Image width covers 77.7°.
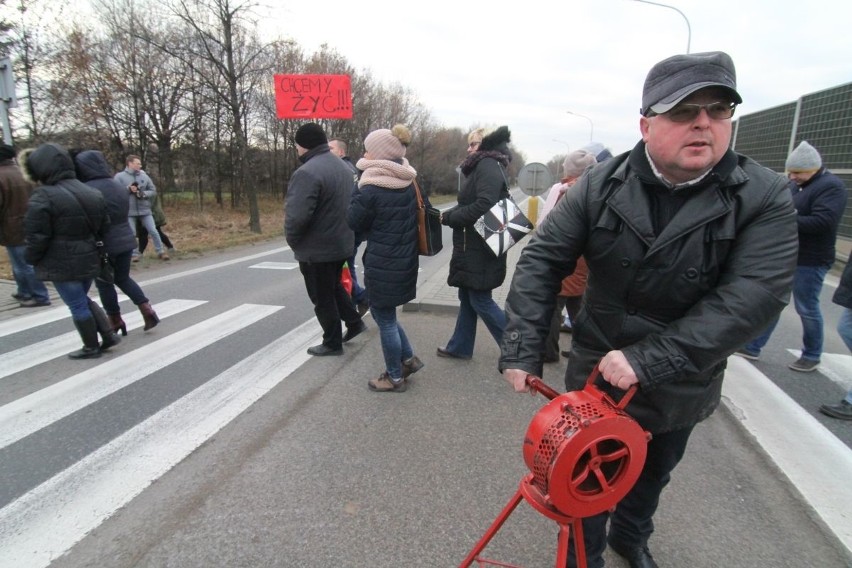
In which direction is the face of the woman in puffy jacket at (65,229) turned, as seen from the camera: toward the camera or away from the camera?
away from the camera

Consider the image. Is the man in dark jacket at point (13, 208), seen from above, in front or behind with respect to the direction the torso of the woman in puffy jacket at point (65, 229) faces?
in front

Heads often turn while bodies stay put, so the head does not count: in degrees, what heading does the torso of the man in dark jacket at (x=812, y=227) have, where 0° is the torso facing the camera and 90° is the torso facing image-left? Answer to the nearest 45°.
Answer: approximately 90°

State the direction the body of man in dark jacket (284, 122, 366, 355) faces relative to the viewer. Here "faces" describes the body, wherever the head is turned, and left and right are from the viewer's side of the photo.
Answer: facing away from the viewer and to the left of the viewer

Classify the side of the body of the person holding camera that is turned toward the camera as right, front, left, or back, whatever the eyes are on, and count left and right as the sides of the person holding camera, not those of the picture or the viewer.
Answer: front

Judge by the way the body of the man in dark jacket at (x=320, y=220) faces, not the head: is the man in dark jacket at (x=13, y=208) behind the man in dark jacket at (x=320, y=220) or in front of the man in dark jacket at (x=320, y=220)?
in front

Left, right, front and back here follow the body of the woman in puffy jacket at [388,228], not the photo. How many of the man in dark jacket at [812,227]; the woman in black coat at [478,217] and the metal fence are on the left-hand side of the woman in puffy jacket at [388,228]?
0
